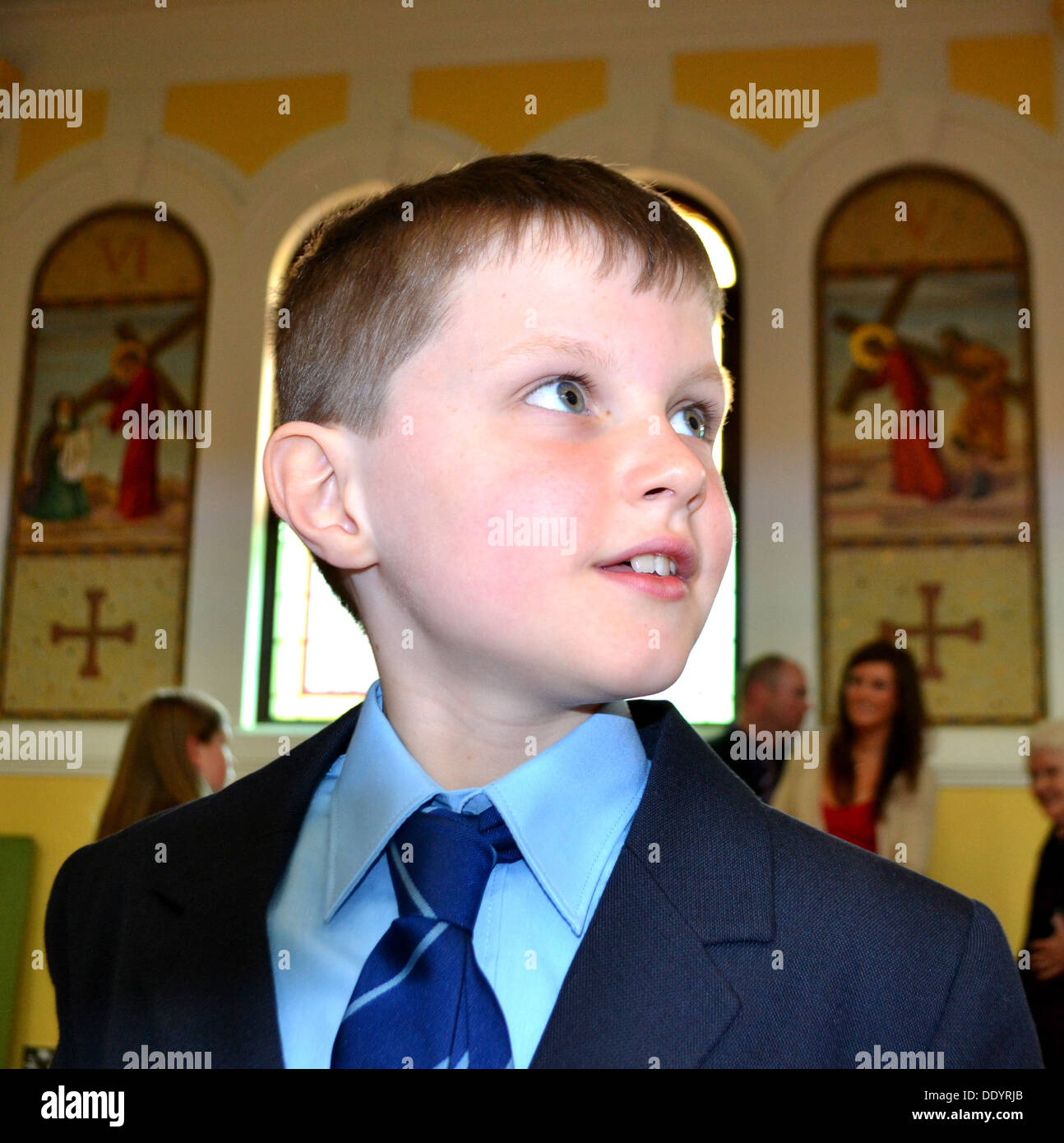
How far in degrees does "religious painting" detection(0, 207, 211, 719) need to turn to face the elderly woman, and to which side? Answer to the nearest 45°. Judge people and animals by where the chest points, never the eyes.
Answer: approximately 45° to its left

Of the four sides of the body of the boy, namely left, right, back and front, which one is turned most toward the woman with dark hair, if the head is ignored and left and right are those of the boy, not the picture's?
back

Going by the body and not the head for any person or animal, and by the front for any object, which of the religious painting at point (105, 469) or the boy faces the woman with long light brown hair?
the religious painting

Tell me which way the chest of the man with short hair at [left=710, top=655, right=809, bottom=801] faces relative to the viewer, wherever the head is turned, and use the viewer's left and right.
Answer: facing to the right of the viewer

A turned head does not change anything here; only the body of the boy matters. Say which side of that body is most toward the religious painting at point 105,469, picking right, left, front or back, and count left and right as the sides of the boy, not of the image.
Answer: back

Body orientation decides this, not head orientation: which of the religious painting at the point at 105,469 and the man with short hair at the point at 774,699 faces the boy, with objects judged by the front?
the religious painting

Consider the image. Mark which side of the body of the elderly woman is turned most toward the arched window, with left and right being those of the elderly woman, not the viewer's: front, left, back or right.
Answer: right

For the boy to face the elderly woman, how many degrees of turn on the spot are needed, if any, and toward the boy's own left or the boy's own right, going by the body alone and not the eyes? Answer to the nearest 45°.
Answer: approximately 135° to the boy's own left

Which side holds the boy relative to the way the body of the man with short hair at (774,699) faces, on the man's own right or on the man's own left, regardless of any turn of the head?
on the man's own right
